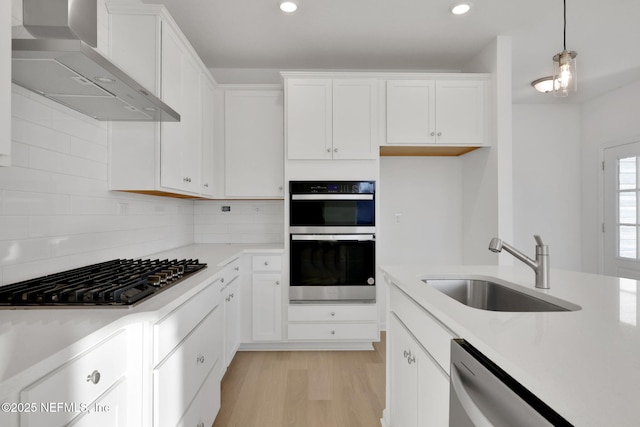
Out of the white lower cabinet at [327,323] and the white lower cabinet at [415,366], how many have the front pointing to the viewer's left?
1

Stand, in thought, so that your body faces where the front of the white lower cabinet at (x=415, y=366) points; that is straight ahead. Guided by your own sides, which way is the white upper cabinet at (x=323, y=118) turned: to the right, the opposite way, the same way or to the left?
to the left

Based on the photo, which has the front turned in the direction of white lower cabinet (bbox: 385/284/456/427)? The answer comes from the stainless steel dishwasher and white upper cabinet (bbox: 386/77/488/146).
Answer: the white upper cabinet

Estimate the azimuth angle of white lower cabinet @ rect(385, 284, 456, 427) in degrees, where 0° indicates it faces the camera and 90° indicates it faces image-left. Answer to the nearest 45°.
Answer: approximately 90°

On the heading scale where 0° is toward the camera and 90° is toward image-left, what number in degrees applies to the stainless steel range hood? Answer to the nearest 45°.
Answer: approximately 315°
